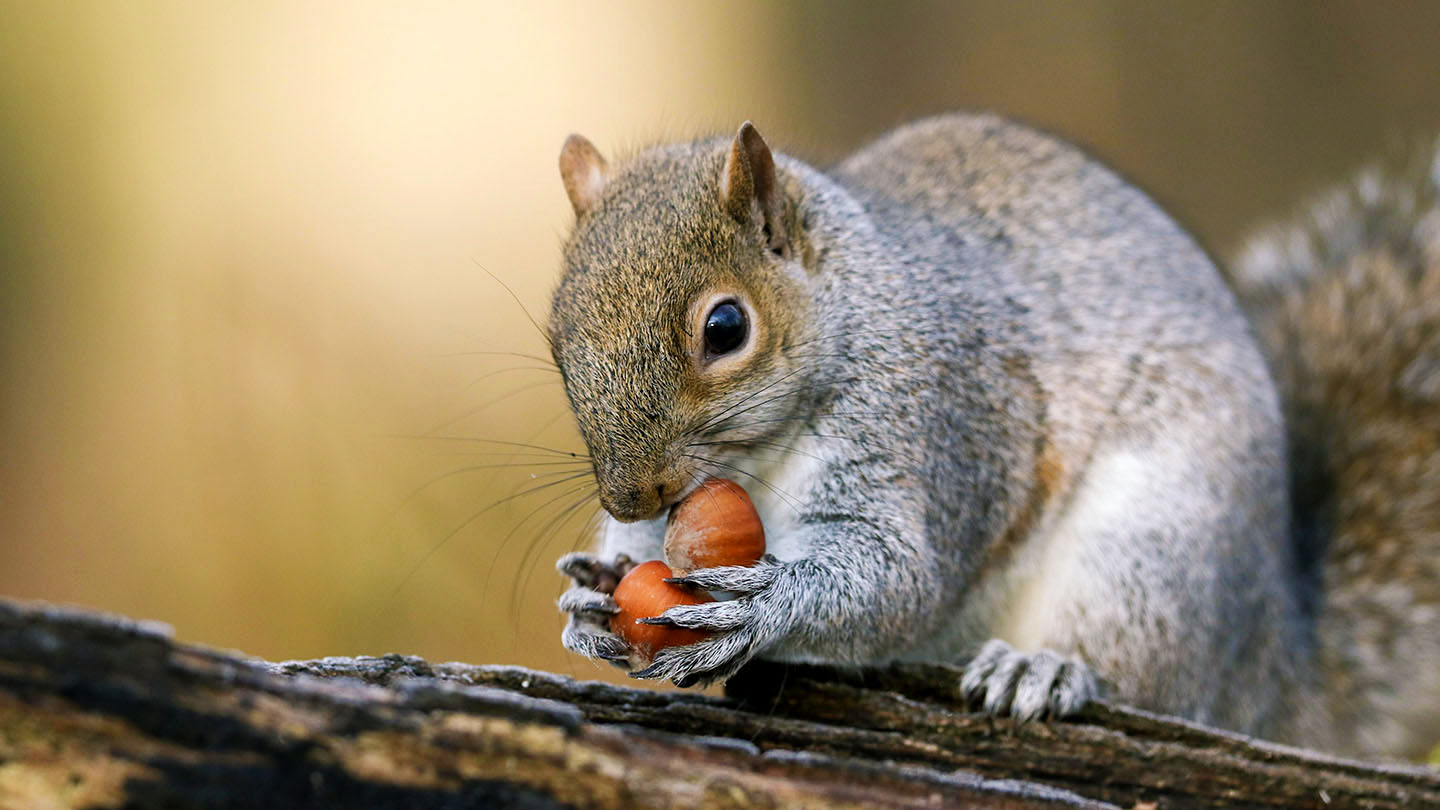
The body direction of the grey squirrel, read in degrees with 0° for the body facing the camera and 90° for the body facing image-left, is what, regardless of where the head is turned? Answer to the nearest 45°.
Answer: approximately 45°
